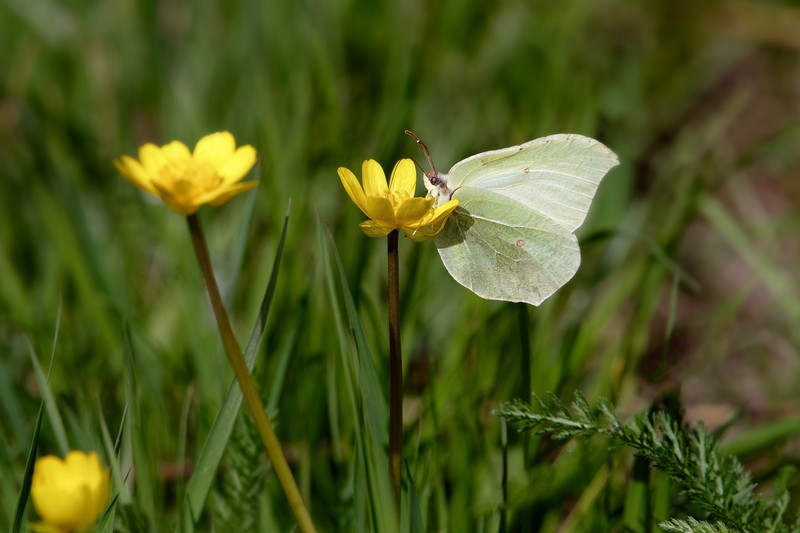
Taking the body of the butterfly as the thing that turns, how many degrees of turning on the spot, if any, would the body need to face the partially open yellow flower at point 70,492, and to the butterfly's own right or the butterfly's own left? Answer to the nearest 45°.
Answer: approximately 45° to the butterfly's own left

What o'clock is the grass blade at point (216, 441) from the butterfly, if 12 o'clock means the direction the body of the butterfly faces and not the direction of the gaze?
The grass blade is roughly at 11 o'clock from the butterfly.

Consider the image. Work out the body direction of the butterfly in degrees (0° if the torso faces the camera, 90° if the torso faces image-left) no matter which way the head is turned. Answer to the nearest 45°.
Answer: approximately 90°
